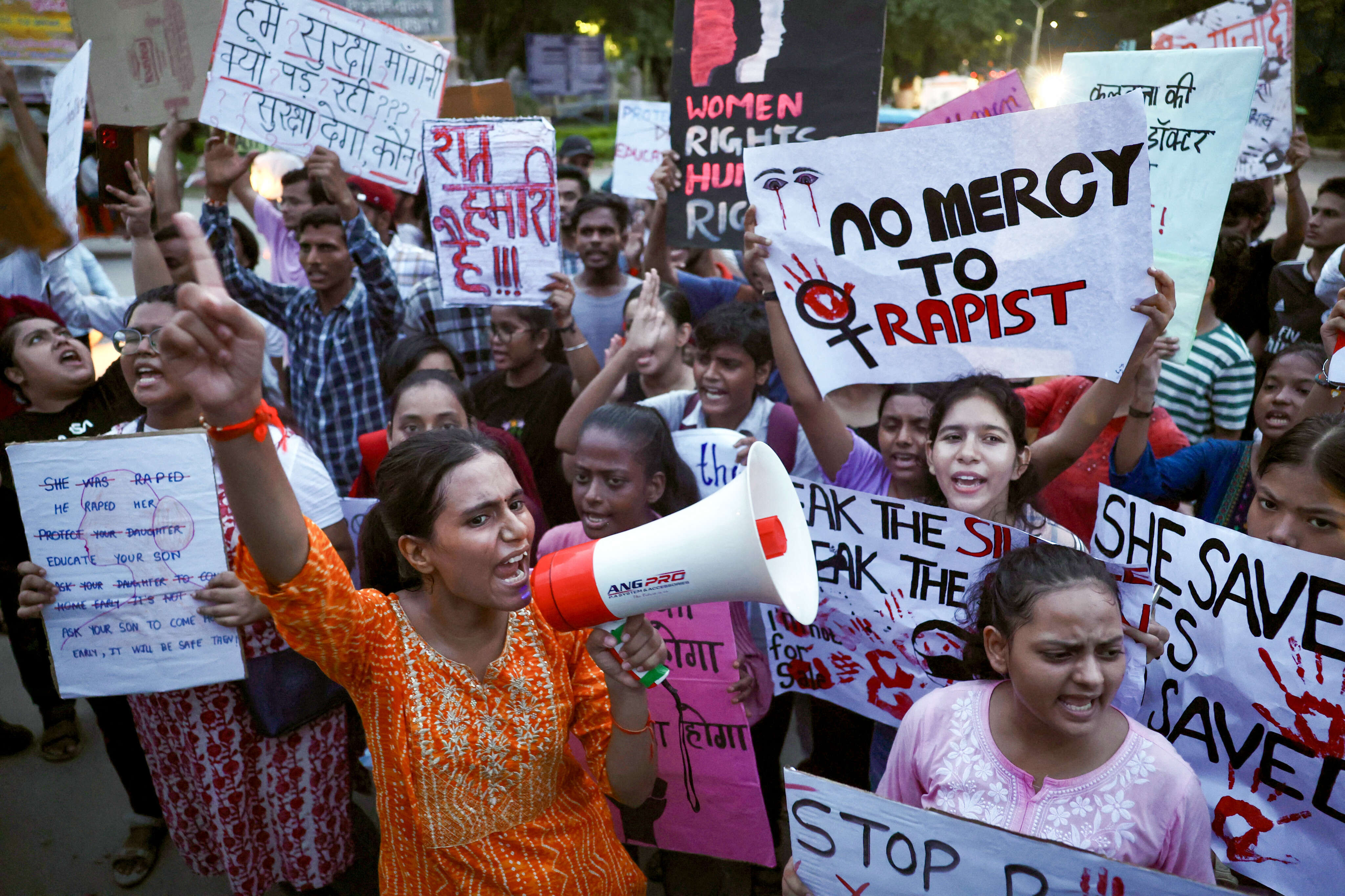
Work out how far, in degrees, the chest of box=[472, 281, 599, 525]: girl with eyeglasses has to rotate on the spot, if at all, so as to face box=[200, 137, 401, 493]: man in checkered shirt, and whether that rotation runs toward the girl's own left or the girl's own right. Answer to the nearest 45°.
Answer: approximately 45° to the girl's own right

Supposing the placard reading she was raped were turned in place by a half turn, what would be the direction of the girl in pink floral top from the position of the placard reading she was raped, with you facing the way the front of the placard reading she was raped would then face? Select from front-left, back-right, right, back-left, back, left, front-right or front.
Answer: back-right

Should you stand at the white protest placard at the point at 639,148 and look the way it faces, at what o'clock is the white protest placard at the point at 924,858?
the white protest placard at the point at 924,858 is roughly at 12 o'clock from the white protest placard at the point at 639,148.

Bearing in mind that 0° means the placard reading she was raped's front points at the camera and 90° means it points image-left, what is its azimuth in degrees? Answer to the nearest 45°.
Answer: approximately 0°

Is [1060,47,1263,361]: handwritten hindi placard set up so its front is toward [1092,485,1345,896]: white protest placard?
yes

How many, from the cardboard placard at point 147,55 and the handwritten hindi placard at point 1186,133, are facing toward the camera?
1

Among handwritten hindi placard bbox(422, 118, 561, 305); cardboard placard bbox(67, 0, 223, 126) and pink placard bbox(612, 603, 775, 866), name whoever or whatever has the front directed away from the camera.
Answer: the cardboard placard

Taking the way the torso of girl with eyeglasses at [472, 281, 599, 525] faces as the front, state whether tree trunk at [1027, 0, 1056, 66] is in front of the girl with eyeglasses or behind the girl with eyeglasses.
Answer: behind

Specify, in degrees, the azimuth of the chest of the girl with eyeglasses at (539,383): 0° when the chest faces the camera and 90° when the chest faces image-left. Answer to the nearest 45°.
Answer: approximately 45°

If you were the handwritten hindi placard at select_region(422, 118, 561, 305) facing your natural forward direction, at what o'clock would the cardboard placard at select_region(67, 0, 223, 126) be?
The cardboard placard is roughly at 4 o'clock from the handwritten hindi placard.

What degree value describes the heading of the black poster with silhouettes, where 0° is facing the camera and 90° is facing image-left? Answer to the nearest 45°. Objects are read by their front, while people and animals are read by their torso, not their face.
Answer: approximately 0°
